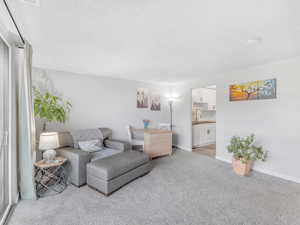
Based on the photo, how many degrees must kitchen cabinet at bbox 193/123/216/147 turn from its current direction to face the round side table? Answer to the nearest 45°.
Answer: approximately 90° to its right

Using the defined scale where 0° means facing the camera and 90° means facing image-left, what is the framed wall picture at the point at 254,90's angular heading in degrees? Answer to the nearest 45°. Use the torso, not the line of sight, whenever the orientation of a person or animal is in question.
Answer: approximately 45°

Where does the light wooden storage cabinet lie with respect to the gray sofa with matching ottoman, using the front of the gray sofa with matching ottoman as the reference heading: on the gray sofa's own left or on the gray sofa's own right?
on the gray sofa's own left

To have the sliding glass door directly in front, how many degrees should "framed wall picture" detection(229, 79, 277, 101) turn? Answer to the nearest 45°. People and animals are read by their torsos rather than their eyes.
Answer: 0° — it already faces it

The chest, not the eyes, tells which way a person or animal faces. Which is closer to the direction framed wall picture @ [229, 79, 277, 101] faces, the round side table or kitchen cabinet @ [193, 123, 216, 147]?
the round side table

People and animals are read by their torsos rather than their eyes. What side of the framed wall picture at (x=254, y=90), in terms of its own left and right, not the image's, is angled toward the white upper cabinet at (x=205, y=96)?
right

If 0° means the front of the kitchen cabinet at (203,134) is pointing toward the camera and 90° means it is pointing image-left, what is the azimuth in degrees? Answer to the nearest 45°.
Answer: approximately 315°

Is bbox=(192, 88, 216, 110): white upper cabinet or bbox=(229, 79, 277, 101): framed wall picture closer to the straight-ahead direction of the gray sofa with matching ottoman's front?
the framed wall picture

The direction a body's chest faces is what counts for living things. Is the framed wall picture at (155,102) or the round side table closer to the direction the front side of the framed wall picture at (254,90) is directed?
the round side table

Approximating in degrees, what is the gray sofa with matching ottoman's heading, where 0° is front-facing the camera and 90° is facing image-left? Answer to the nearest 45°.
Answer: approximately 315°

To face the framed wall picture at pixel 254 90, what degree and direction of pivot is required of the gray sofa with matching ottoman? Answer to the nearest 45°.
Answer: approximately 45° to its left
